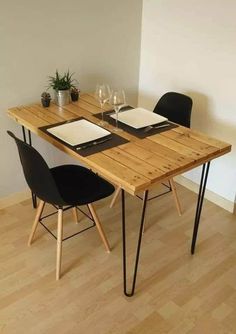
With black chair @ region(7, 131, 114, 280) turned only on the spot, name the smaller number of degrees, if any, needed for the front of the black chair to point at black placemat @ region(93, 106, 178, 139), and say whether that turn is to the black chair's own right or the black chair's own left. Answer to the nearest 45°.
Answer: approximately 45° to the black chair's own right

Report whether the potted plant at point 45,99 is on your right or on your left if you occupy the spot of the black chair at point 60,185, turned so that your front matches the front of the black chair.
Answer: on your left

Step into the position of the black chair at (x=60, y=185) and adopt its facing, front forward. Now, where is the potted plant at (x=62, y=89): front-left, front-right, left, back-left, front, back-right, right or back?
front-left

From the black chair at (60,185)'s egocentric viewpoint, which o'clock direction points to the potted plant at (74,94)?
The potted plant is roughly at 11 o'clock from the black chair.

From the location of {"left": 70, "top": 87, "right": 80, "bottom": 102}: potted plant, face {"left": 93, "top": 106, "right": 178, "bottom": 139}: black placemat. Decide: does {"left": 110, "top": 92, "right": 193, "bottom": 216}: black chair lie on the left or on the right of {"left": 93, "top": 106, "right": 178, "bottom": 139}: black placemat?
left

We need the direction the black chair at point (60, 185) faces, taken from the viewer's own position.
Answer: facing away from the viewer and to the right of the viewer

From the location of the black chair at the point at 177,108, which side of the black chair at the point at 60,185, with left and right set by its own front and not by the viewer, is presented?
front

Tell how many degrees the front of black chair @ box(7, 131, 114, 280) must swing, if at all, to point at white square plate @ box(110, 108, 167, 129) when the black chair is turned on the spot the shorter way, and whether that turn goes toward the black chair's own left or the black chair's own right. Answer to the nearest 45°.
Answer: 0° — it already faces it
